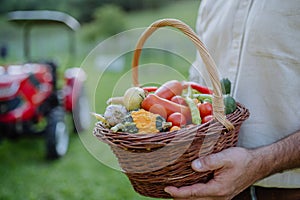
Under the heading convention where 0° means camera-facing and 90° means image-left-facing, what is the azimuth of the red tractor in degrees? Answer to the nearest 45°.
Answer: approximately 45°

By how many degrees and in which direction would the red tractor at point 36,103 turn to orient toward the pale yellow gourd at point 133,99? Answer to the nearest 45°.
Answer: approximately 45° to its left

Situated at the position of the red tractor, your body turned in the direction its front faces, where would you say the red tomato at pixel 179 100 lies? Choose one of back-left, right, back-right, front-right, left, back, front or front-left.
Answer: front-left

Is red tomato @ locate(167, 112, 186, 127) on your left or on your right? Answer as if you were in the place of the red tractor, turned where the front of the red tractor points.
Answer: on your left

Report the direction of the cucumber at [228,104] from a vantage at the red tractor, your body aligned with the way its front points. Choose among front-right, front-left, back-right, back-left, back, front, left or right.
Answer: front-left
